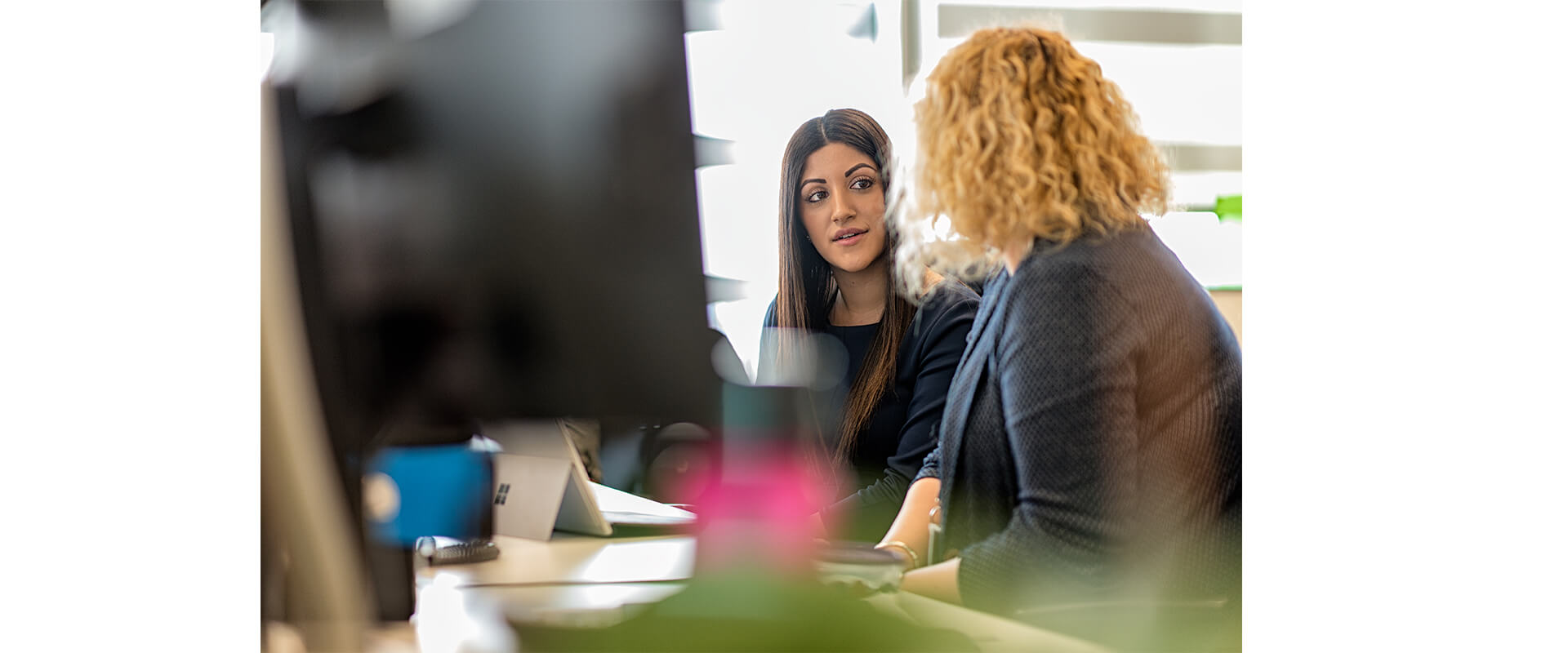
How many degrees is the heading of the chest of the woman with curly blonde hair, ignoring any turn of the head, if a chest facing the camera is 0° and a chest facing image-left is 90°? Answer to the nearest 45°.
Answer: approximately 90°

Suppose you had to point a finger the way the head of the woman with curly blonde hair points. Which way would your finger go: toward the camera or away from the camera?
away from the camera
